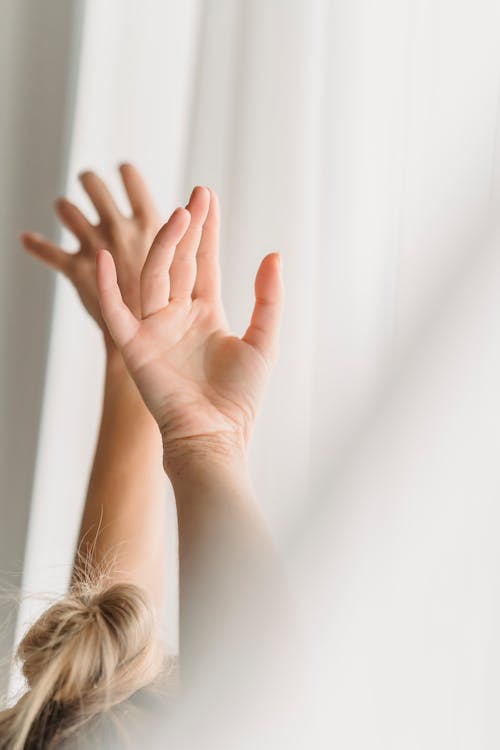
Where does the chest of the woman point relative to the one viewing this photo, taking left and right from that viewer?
facing away from the viewer and to the right of the viewer
